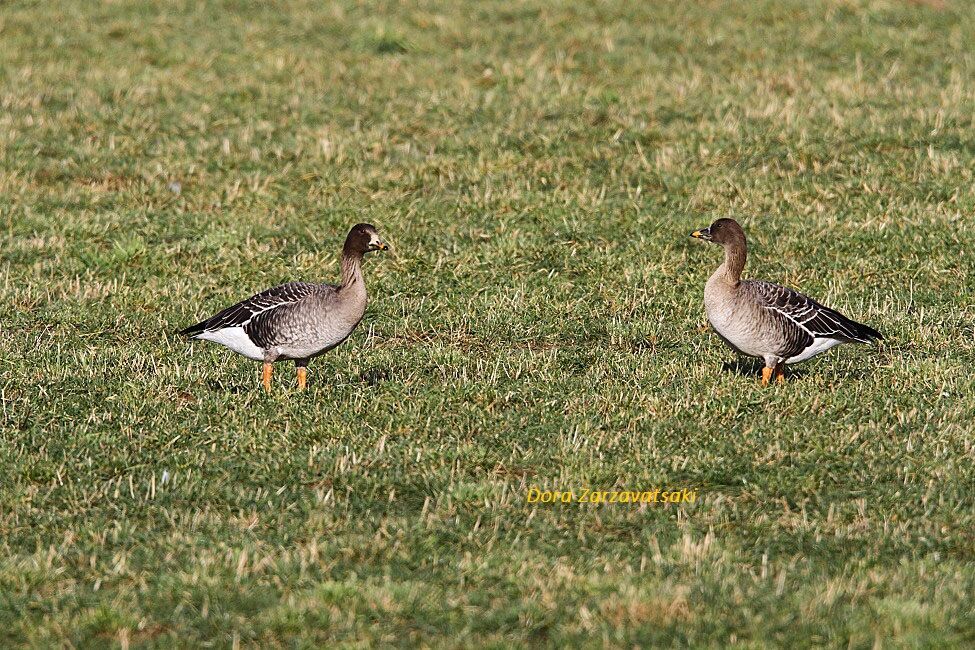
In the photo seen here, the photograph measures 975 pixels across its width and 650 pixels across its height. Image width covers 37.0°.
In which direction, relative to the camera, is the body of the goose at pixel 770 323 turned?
to the viewer's left

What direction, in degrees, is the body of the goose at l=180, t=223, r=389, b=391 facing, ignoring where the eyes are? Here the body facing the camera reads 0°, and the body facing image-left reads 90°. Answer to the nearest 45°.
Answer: approximately 270°

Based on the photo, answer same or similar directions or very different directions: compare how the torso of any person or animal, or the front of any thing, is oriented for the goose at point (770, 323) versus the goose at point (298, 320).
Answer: very different directions

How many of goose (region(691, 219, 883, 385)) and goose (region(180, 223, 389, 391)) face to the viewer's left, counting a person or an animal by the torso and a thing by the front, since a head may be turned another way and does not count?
1

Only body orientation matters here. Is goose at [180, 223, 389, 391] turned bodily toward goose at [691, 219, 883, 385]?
yes
